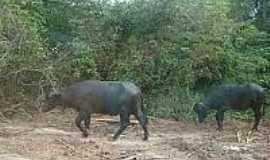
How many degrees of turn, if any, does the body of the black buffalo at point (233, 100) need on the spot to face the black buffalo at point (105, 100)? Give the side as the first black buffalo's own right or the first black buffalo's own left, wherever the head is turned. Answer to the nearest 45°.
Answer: approximately 45° to the first black buffalo's own left

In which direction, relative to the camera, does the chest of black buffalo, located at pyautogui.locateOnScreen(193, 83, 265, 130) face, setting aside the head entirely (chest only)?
to the viewer's left

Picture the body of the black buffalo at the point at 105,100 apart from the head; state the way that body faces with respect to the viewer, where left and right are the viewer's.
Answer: facing to the left of the viewer

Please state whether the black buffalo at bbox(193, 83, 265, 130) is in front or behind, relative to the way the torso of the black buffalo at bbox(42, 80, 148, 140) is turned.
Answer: behind
